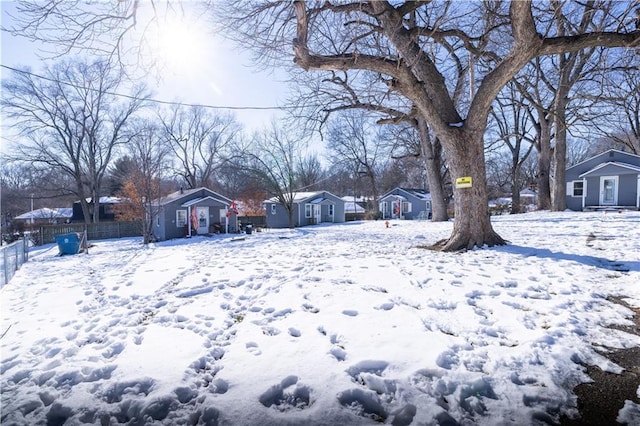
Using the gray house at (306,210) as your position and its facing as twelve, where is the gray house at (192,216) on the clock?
the gray house at (192,216) is roughly at 3 o'clock from the gray house at (306,210).

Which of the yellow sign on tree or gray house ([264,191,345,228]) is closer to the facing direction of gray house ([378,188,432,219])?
the yellow sign on tree

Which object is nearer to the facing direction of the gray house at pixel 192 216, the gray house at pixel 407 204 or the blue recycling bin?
the blue recycling bin

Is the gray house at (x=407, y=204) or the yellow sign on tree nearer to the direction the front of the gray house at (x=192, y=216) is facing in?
the yellow sign on tree

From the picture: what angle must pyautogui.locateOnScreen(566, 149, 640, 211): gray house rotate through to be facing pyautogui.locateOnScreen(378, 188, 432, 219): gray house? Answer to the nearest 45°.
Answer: approximately 90° to its right

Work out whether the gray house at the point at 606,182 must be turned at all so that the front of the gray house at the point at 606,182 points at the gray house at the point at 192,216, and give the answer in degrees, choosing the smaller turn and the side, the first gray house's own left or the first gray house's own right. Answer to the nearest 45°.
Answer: approximately 45° to the first gray house's own right

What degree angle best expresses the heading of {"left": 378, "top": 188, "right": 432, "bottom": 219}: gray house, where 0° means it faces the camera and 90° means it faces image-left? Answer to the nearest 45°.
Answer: approximately 0°

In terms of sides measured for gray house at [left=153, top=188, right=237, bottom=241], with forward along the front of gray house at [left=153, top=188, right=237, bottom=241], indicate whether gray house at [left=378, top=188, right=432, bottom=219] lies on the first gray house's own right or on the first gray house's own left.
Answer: on the first gray house's own left

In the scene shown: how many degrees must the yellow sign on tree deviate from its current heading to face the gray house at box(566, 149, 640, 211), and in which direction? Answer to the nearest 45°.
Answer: approximately 135° to its left
